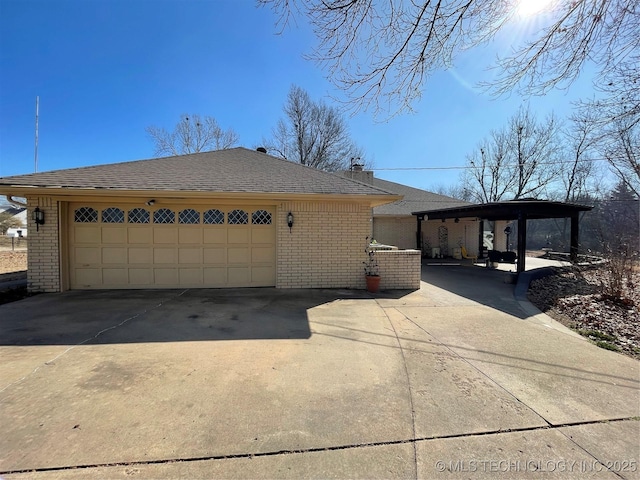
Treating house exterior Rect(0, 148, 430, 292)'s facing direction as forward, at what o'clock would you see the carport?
The carport is roughly at 9 o'clock from the house exterior.

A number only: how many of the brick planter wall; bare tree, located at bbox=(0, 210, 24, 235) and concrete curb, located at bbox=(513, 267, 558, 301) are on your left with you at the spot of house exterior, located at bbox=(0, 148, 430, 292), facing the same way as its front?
2

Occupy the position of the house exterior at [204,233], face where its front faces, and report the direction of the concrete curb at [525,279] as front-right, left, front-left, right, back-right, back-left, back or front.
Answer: left

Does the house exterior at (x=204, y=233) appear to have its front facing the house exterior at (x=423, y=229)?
no

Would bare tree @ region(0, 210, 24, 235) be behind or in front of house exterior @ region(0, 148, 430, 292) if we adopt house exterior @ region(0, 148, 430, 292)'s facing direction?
behind

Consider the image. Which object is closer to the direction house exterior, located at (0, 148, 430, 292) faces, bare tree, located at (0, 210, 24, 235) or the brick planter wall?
the brick planter wall

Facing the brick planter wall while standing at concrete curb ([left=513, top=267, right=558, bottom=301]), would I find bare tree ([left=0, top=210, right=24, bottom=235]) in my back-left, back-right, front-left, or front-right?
front-right

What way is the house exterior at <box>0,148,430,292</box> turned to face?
toward the camera

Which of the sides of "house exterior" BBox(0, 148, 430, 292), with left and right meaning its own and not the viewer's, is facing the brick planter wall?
left
